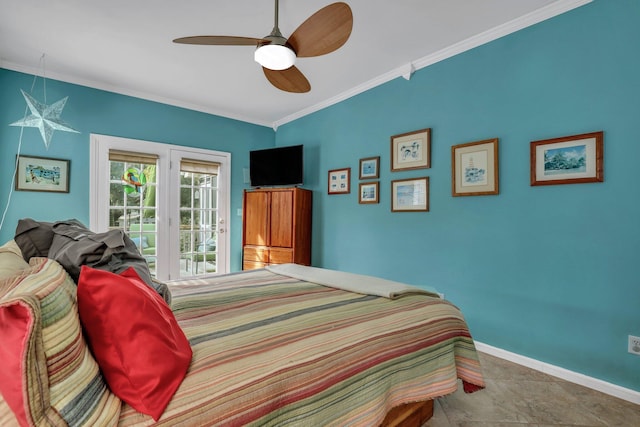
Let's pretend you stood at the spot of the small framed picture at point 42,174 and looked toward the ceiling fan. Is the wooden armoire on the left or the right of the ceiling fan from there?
left

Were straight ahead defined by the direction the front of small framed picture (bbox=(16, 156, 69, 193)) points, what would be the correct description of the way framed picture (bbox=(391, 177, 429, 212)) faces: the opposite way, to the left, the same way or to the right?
to the right

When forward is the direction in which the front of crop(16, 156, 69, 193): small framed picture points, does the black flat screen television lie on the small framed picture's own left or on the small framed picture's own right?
on the small framed picture's own left

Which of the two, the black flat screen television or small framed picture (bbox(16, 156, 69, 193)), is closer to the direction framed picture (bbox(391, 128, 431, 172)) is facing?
the small framed picture

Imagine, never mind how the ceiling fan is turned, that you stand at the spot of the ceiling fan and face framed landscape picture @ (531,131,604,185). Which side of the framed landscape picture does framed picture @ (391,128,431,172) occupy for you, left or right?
left

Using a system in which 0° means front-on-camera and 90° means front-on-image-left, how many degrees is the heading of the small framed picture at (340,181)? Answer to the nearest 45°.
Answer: approximately 45°

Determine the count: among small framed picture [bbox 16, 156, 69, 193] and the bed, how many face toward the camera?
1

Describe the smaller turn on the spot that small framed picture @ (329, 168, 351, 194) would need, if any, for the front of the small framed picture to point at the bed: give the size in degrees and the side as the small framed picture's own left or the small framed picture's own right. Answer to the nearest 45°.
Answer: approximately 45° to the small framed picture's own left

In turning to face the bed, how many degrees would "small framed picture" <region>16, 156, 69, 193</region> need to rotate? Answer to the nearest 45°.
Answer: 0° — it already faces it

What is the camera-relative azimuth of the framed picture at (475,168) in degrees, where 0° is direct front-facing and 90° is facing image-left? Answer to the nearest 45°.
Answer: approximately 45°
